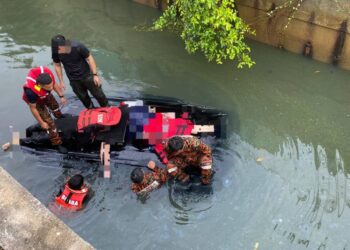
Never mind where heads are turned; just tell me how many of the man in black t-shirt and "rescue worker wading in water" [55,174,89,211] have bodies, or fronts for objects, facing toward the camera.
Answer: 1

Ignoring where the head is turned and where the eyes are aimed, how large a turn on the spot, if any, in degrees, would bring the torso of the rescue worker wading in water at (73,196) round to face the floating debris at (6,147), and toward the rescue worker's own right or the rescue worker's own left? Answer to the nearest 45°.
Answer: approximately 45° to the rescue worker's own left

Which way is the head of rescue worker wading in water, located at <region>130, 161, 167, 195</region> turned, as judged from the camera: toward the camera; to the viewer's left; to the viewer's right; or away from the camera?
away from the camera

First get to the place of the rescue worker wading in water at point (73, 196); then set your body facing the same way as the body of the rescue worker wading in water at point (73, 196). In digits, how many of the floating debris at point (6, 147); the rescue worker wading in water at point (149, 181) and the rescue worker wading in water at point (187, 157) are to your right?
2

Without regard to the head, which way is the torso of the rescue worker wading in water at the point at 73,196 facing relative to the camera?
away from the camera

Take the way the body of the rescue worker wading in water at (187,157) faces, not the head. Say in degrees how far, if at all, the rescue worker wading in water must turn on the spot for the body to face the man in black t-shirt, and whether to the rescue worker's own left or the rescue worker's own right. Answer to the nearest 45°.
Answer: approximately 90° to the rescue worker's own right

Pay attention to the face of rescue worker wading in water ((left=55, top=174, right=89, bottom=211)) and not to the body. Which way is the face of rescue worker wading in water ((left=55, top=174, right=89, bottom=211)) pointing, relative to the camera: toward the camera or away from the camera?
away from the camera
